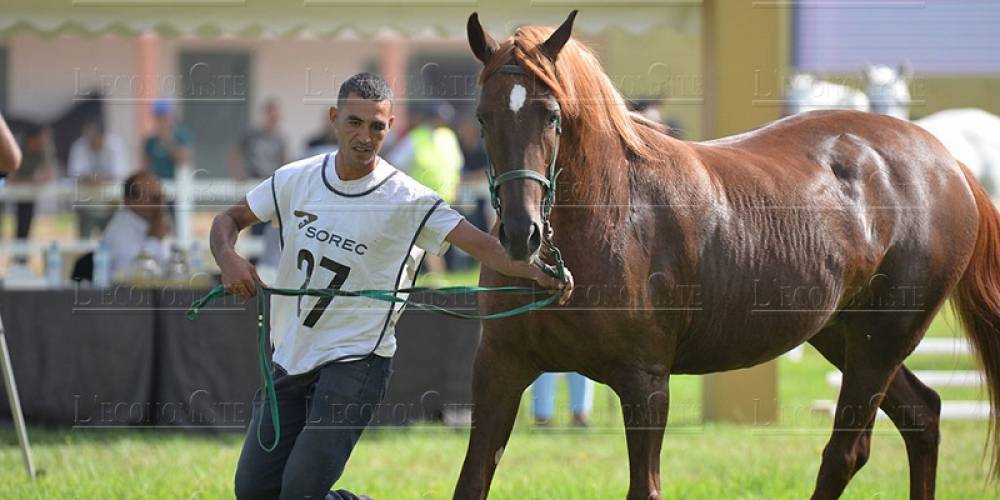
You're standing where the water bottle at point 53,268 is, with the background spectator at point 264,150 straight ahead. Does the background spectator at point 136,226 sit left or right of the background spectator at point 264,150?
right

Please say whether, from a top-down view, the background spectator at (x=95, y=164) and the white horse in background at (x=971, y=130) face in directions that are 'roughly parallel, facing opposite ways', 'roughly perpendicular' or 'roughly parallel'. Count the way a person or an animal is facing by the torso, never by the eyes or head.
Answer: roughly perpendicular

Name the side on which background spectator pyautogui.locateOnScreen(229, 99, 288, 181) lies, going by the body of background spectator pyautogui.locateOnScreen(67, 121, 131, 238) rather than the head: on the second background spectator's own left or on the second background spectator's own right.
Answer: on the second background spectator's own left

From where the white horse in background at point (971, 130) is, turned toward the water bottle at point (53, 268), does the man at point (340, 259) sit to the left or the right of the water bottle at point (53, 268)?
left

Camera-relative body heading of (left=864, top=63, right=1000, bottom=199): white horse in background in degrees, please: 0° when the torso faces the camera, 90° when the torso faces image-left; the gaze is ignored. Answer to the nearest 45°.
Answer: approximately 45°

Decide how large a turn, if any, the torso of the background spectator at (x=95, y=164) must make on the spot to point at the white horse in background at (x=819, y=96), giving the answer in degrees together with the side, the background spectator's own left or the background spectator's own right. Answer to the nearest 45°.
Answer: approximately 45° to the background spectator's own left

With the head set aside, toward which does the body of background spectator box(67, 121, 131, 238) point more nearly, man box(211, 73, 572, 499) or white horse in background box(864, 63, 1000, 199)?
the man

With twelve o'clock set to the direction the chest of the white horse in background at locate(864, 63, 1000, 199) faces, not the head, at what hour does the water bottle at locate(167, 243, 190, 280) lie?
The water bottle is roughly at 12 o'clock from the white horse in background.

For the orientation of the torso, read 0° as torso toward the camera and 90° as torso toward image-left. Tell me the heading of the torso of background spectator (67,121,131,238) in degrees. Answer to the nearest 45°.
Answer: approximately 0°

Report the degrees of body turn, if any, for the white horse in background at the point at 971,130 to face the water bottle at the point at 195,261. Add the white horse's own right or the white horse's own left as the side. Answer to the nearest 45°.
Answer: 0° — it already faces it
